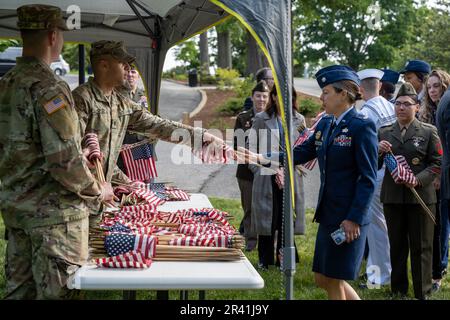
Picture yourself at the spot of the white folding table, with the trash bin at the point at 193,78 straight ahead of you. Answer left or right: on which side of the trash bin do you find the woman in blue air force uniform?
right

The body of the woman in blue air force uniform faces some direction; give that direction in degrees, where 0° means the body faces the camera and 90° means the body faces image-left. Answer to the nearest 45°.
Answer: approximately 45°

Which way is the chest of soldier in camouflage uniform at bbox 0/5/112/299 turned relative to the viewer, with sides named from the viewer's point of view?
facing away from the viewer and to the right of the viewer

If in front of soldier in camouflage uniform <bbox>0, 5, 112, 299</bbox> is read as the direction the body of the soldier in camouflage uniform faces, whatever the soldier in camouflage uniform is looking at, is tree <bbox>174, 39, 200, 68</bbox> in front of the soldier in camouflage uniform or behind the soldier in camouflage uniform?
in front

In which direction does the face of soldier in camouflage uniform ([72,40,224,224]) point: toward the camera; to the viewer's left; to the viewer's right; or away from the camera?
to the viewer's right

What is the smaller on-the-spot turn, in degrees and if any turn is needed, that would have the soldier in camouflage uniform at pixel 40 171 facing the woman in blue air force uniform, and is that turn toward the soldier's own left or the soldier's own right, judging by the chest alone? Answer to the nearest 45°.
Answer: approximately 45° to the soldier's own right

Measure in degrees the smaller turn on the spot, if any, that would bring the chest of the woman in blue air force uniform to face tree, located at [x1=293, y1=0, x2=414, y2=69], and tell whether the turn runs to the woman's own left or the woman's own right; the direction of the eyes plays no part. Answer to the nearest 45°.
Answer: approximately 135° to the woman's own right

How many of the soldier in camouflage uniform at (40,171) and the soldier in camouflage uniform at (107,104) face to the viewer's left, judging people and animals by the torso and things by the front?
0

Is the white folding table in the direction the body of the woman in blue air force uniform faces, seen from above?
yes

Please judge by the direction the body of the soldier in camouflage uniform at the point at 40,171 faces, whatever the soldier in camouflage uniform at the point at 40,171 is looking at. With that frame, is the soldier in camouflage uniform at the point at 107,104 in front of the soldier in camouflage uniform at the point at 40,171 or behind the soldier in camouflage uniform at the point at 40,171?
in front

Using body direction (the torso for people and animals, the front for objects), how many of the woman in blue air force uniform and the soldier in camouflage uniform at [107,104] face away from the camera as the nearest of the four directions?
0
